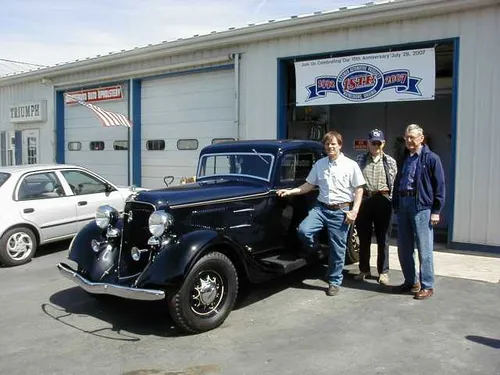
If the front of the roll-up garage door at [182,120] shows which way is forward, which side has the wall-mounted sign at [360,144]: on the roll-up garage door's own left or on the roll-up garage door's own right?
on the roll-up garage door's own left

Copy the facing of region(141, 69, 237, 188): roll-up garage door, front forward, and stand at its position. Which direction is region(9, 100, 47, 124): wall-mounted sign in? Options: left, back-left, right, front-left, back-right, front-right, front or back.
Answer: right

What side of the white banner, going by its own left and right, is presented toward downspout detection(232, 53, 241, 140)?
right

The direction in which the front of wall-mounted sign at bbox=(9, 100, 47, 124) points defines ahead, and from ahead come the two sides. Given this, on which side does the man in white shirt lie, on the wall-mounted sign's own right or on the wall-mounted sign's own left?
on the wall-mounted sign's own left

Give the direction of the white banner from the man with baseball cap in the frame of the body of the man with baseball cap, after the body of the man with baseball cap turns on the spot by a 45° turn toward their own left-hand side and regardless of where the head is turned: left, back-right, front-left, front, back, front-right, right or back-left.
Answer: back-left

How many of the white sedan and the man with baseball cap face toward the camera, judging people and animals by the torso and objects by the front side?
1

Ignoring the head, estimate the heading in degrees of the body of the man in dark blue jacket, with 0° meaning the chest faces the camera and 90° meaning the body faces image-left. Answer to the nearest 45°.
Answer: approximately 45°

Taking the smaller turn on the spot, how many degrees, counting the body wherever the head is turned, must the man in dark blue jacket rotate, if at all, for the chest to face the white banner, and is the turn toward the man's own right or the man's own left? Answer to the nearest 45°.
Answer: approximately 135° to the man's own right

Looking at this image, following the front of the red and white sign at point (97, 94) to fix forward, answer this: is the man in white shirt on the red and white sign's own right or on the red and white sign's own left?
on the red and white sign's own left

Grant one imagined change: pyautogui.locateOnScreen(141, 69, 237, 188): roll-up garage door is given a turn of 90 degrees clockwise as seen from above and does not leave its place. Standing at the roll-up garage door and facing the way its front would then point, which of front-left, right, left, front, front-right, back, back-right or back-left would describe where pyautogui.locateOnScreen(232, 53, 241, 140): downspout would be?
back

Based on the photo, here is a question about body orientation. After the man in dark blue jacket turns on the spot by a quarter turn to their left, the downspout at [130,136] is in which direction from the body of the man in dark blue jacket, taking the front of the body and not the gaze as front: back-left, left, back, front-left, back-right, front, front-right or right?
back

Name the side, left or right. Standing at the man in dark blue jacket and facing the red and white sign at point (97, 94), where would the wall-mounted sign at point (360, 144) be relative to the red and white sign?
right
